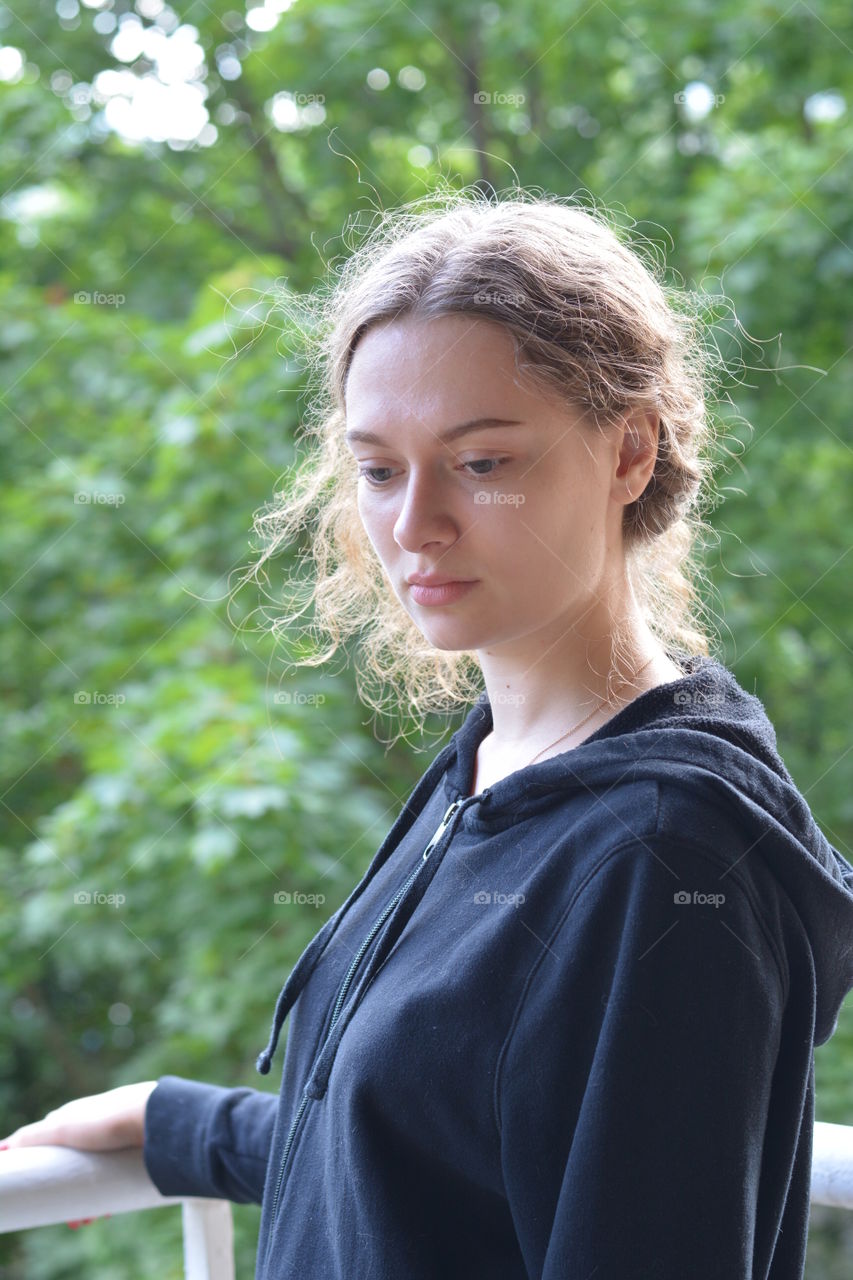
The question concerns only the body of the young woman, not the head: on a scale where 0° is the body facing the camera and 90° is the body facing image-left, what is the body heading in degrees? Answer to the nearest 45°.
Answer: approximately 45°
